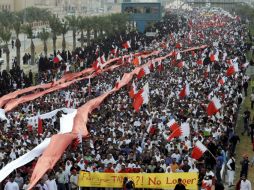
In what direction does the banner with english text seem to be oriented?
toward the camera

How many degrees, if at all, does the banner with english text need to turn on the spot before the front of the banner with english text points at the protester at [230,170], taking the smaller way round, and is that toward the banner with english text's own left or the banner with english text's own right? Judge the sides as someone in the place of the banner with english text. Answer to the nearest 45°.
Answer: approximately 135° to the banner with english text's own left

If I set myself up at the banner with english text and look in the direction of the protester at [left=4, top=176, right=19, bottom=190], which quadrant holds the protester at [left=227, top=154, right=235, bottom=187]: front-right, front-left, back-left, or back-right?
back-right

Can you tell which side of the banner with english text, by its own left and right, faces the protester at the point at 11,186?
right
